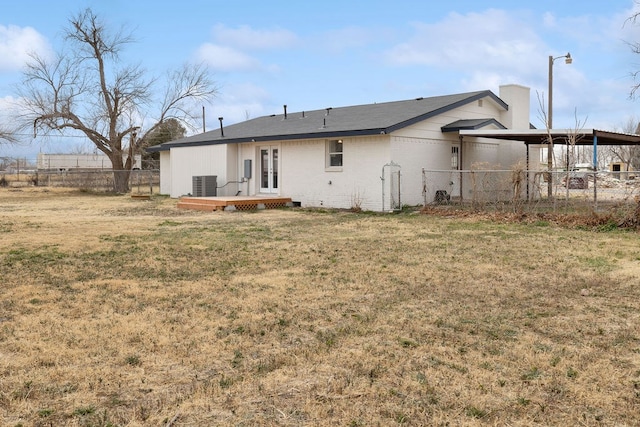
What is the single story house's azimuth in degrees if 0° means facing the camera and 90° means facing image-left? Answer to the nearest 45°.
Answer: approximately 225°

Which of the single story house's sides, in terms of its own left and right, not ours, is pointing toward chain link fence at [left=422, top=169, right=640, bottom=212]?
right

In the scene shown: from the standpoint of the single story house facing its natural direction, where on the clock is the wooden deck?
The wooden deck is roughly at 7 o'clock from the single story house.
